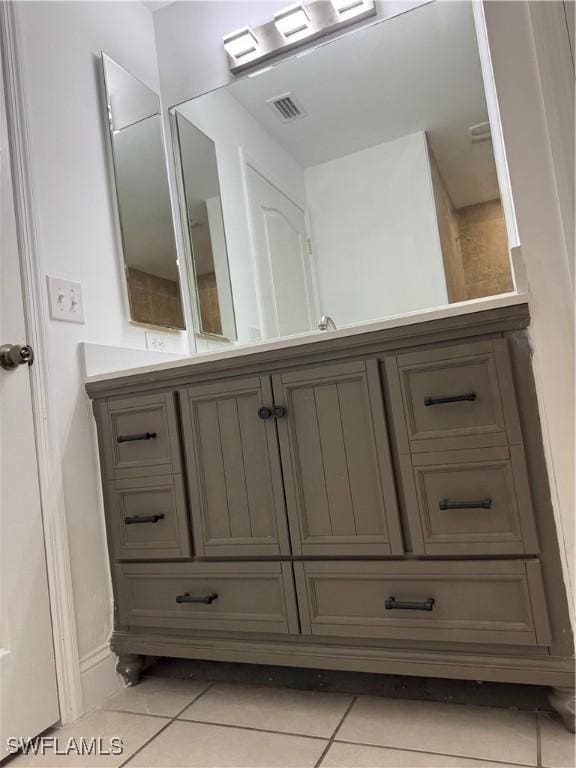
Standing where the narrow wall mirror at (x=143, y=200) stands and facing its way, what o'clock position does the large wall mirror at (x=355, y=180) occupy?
the large wall mirror at (x=355, y=180) is roughly at 11 o'clock from the narrow wall mirror at (x=143, y=200).

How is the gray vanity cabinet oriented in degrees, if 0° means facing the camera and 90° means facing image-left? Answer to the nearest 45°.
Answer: approximately 45°
